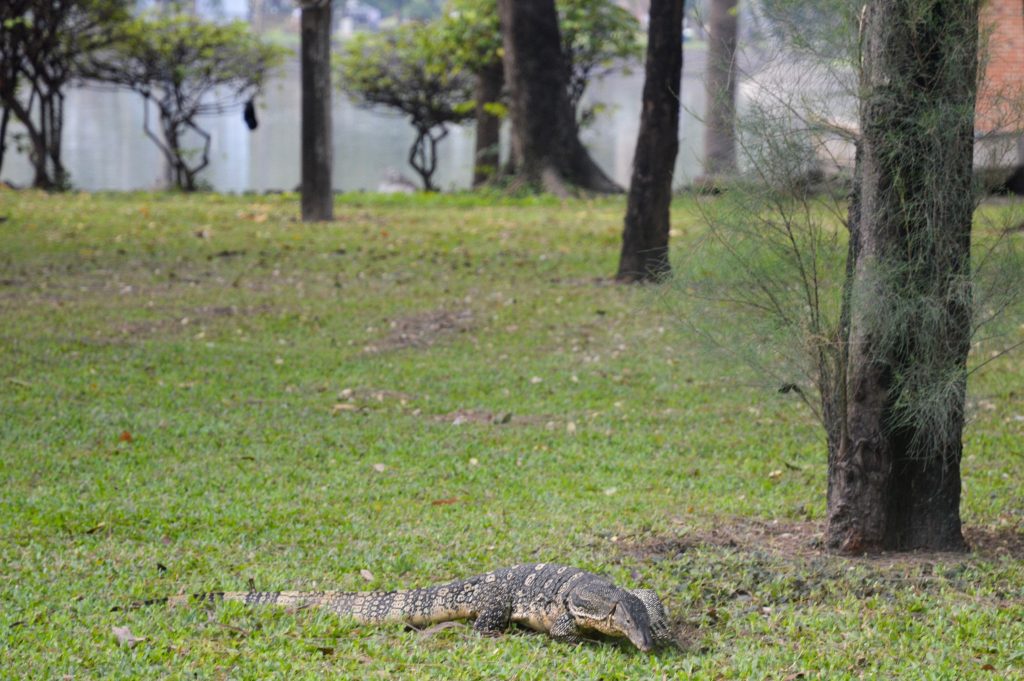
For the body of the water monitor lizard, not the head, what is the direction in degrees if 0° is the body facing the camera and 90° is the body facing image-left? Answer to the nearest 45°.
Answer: approximately 315°

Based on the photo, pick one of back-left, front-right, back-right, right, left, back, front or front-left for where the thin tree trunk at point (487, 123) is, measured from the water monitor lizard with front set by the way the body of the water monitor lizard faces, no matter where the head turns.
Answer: back-left

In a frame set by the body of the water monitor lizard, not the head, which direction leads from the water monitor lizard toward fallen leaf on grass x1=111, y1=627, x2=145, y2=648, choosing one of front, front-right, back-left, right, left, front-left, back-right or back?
back-right

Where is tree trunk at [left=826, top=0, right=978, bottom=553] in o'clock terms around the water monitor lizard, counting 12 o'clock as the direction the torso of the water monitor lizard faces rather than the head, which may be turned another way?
The tree trunk is roughly at 10 o'clock from the water monitor lizard.

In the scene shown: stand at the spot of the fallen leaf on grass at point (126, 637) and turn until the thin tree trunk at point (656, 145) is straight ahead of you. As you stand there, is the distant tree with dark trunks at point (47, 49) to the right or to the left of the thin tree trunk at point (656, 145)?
left

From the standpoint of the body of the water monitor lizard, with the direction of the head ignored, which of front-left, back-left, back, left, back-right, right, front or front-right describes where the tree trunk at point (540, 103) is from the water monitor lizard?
back-left

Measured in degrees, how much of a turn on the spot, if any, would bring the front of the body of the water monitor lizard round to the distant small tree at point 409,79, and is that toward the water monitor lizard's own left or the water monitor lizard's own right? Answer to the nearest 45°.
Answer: approximately 135° to the water monitor lizard's own left

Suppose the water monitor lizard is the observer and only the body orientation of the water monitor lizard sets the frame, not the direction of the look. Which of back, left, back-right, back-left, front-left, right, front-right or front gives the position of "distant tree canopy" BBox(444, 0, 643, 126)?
back-left

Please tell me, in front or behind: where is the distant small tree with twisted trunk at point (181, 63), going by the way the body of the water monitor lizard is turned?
behind

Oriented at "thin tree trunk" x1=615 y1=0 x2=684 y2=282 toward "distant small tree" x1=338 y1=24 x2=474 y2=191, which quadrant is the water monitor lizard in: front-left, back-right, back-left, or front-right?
back-left
